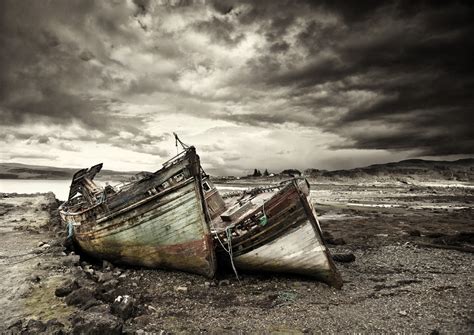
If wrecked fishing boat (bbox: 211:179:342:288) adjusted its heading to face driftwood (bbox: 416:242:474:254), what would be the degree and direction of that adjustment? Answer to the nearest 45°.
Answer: approximately 90° to its left

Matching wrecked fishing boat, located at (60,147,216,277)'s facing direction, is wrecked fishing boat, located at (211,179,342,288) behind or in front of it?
in front

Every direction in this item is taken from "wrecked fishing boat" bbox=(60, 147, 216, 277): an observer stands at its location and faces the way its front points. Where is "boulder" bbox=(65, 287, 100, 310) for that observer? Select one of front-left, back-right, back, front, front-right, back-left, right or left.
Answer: right

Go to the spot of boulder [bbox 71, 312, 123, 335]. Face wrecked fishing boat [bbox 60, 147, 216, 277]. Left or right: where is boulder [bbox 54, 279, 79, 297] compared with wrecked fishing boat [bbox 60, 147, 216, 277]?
left

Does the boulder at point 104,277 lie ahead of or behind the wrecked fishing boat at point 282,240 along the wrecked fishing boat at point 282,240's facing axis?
behind

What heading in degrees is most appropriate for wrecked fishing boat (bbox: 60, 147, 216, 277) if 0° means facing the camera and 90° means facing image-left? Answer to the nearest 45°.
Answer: approximately 315°

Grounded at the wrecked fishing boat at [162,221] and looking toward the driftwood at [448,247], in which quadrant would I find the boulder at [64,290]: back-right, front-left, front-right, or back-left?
back-right

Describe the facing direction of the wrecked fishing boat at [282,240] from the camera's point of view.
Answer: facing the viewer and to the right of the viewer

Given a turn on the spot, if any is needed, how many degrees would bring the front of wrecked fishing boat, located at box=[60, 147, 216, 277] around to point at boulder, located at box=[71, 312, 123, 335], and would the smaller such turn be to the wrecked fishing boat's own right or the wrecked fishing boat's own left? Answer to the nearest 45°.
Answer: approximately 45° to the wrecked fishing boat's own right

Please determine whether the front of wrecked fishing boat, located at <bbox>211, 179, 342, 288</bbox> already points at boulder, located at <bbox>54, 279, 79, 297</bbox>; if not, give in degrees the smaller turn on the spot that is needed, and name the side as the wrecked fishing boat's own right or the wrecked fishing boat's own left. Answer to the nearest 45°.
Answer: approximately 135° to the wrecked fishing boat's own right

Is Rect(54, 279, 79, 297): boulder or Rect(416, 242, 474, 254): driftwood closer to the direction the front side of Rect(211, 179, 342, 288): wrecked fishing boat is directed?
the driftwood
